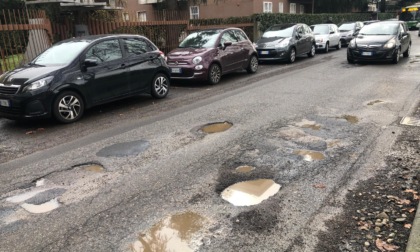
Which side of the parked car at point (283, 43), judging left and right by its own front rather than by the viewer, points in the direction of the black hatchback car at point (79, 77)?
front

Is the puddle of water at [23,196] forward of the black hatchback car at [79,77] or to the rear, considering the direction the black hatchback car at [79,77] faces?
forward

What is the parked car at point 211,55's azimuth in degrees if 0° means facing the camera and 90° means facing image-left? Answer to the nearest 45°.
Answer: approximately 45°

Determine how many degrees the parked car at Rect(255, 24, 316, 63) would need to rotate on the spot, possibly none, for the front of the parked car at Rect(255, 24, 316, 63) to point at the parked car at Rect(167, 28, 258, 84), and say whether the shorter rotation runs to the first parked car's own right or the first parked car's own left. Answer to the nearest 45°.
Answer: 0° — it already faces it

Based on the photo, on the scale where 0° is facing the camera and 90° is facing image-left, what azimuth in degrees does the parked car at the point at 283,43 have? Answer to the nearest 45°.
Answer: approximately 45°

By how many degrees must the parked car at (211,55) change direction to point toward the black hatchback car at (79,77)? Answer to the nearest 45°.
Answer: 0° — it already faces it

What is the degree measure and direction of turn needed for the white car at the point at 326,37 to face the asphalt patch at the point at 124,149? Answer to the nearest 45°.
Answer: approximately 45° to its left

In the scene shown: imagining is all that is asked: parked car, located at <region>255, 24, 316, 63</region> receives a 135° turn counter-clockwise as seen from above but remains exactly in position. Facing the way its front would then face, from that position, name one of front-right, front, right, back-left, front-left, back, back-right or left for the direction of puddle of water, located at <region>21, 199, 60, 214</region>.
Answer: right

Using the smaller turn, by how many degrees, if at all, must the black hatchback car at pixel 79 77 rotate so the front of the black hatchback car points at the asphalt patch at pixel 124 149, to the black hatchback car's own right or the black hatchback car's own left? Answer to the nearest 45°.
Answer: approximately 45° to the black hatchback car's own left

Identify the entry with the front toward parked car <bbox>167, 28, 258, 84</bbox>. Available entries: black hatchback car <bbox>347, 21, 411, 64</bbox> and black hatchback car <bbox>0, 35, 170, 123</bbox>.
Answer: black hatchback car <bbox>347, 21, 411, 64</bbox>

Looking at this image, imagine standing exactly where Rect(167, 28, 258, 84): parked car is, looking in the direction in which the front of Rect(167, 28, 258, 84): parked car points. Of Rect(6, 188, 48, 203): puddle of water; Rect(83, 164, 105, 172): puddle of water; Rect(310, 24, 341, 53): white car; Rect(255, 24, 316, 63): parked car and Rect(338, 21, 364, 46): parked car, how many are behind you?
3
